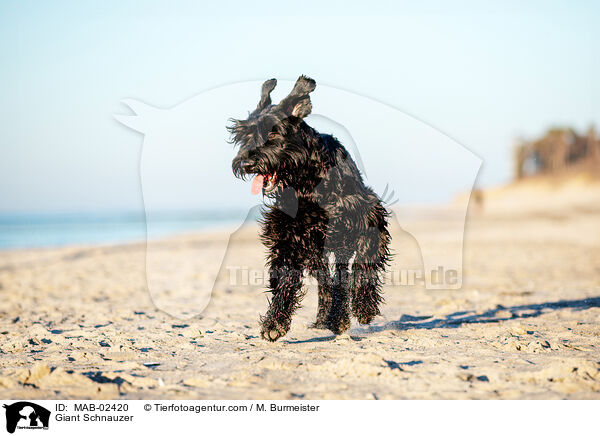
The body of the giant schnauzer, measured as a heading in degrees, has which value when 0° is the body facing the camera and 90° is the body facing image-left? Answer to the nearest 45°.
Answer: approximately 45°
